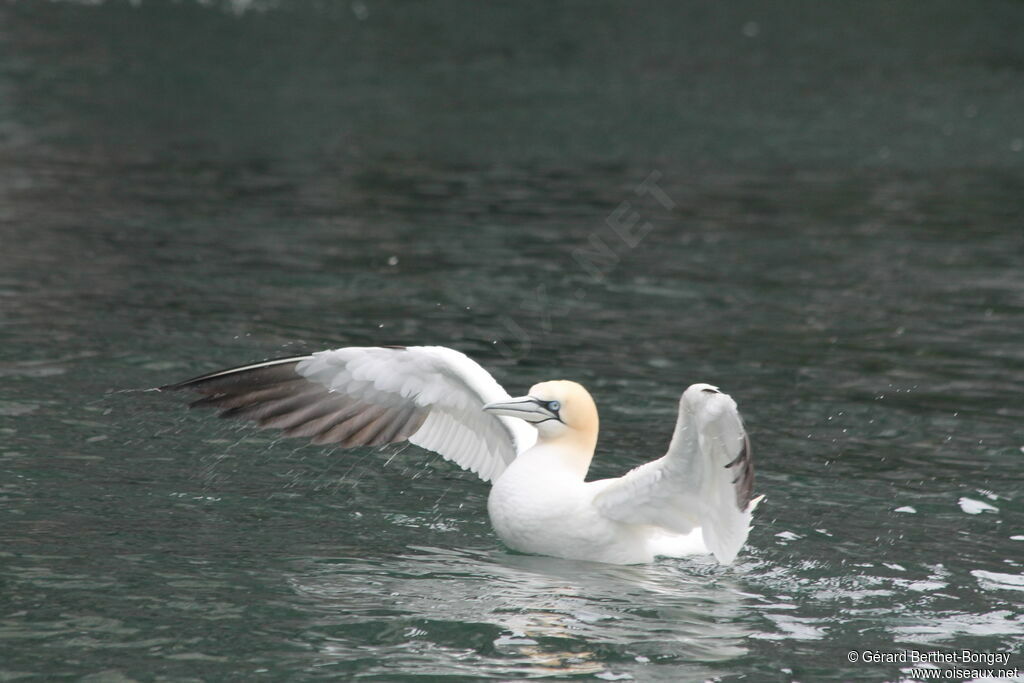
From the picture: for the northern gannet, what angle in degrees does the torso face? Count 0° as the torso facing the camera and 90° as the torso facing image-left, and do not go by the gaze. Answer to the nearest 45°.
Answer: approximately 45°
